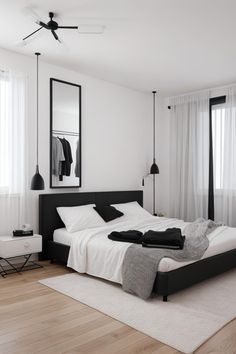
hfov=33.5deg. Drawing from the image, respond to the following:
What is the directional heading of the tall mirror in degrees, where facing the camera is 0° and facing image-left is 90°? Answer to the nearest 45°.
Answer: approximately 315°

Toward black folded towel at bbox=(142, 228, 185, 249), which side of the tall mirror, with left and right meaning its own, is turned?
front

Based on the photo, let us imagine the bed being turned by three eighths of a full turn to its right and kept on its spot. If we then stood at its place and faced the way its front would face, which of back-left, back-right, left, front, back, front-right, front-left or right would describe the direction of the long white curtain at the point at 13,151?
front

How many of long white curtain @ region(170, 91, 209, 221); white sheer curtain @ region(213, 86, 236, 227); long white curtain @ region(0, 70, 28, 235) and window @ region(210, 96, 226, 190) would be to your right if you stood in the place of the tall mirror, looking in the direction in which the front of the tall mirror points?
1

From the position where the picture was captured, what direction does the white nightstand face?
facing the viewer and to the right of the viewer

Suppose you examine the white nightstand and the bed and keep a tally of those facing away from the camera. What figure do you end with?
0
